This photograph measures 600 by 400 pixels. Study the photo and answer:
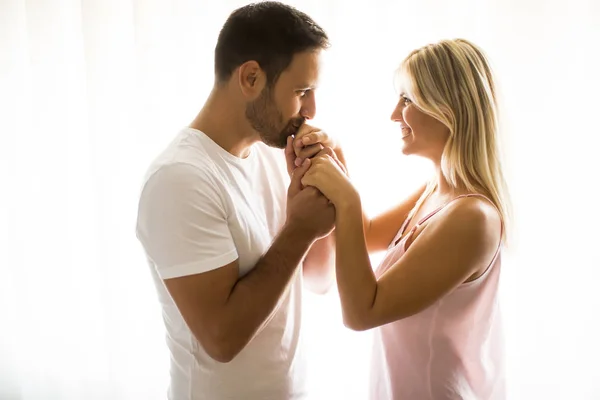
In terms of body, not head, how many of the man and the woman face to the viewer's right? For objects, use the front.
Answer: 1

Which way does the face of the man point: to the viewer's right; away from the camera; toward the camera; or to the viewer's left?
to the viewer's right

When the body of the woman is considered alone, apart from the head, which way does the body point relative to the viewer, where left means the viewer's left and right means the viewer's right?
facing to the left of the viewer

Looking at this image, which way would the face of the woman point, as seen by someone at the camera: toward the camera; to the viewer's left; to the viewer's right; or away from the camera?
to the viewer's left

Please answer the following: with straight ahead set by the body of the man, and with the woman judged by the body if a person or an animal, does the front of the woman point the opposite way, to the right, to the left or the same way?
the opposite way

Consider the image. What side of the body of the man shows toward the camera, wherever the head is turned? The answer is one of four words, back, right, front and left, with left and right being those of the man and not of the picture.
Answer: right
